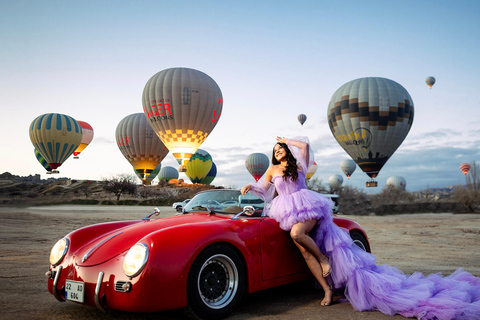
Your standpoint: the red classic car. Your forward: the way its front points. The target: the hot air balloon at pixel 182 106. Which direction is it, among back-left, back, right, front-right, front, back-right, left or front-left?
back-right

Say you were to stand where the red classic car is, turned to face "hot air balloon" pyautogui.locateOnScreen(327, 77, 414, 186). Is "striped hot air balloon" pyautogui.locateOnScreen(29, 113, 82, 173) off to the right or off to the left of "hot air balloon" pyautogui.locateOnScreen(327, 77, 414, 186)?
left

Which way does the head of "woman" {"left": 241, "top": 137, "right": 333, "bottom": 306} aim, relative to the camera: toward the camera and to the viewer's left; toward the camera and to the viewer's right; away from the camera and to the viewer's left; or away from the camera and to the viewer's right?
toward the camera and to the viewer's left

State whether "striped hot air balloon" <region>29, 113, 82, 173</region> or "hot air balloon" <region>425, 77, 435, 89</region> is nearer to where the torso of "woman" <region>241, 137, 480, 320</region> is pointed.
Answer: the striped hot air balloon

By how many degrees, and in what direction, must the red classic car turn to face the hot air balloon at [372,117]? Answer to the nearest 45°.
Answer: approximately 180°

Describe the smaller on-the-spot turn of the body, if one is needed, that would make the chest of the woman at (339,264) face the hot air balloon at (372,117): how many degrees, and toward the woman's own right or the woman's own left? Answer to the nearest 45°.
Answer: approximately 135° to the woman's own right

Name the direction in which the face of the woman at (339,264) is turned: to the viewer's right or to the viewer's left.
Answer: to the viewer's left

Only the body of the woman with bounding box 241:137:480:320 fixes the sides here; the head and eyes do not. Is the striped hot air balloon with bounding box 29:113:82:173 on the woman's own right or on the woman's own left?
on the woman's own right

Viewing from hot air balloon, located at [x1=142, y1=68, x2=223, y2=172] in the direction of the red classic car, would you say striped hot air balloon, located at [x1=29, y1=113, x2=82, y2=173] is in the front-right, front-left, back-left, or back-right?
back-right

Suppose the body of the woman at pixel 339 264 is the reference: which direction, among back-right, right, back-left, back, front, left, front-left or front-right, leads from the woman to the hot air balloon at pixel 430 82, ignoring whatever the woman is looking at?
back-right

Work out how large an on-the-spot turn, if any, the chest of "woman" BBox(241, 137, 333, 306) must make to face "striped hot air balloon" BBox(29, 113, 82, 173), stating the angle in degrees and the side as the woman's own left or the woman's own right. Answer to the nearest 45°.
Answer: approximately 90° to the woman's own right

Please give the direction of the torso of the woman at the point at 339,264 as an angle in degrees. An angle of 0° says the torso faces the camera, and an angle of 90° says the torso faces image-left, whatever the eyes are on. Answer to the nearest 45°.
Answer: approximately 45°
